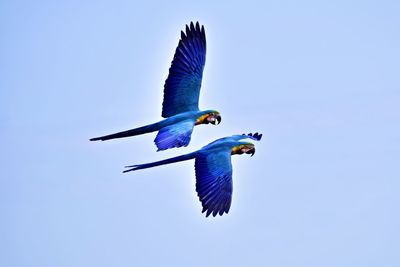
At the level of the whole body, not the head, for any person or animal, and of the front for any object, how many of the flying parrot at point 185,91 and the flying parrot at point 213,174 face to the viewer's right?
2

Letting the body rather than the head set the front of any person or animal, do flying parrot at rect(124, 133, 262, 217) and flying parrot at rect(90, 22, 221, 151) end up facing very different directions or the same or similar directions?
same or similar directions

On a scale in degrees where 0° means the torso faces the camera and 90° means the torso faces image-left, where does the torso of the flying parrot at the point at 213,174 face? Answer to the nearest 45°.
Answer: approximately 270°

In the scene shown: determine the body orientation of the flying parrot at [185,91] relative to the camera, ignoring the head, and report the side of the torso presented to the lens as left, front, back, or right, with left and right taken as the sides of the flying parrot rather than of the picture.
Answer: right
